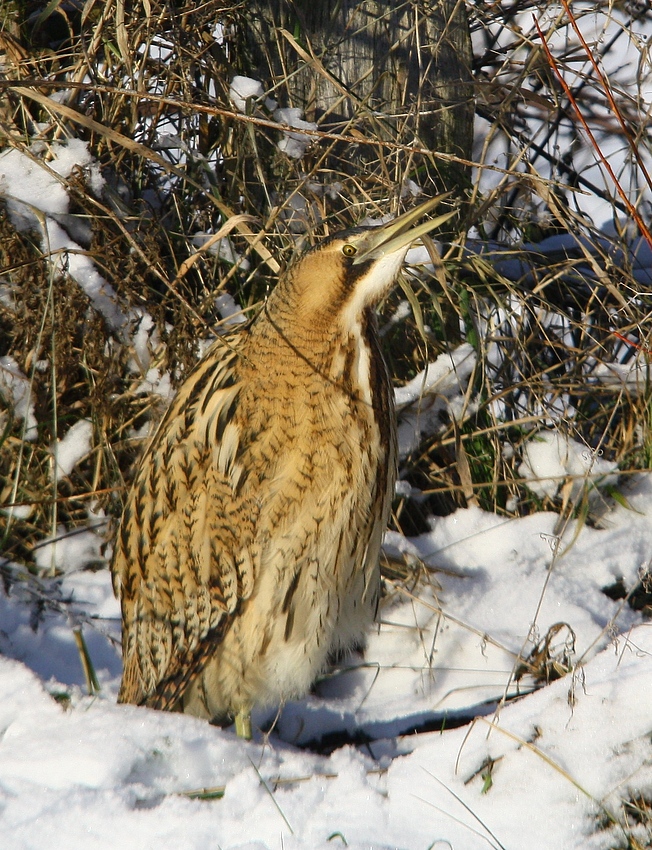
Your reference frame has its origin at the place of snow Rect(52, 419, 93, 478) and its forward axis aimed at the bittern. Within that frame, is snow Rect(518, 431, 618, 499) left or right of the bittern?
left

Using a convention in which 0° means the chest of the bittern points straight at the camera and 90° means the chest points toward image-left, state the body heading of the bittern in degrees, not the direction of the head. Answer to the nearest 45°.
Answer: approximately 270°

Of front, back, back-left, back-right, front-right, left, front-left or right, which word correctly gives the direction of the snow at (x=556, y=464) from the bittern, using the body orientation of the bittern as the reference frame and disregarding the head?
front-left
